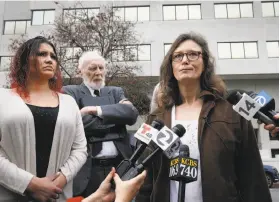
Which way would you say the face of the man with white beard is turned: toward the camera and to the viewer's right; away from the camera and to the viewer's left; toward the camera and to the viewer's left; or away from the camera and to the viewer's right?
toward the camera and to the viewer's right

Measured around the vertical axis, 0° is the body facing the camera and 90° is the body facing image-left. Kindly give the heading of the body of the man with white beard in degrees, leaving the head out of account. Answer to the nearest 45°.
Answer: approximately 0°
